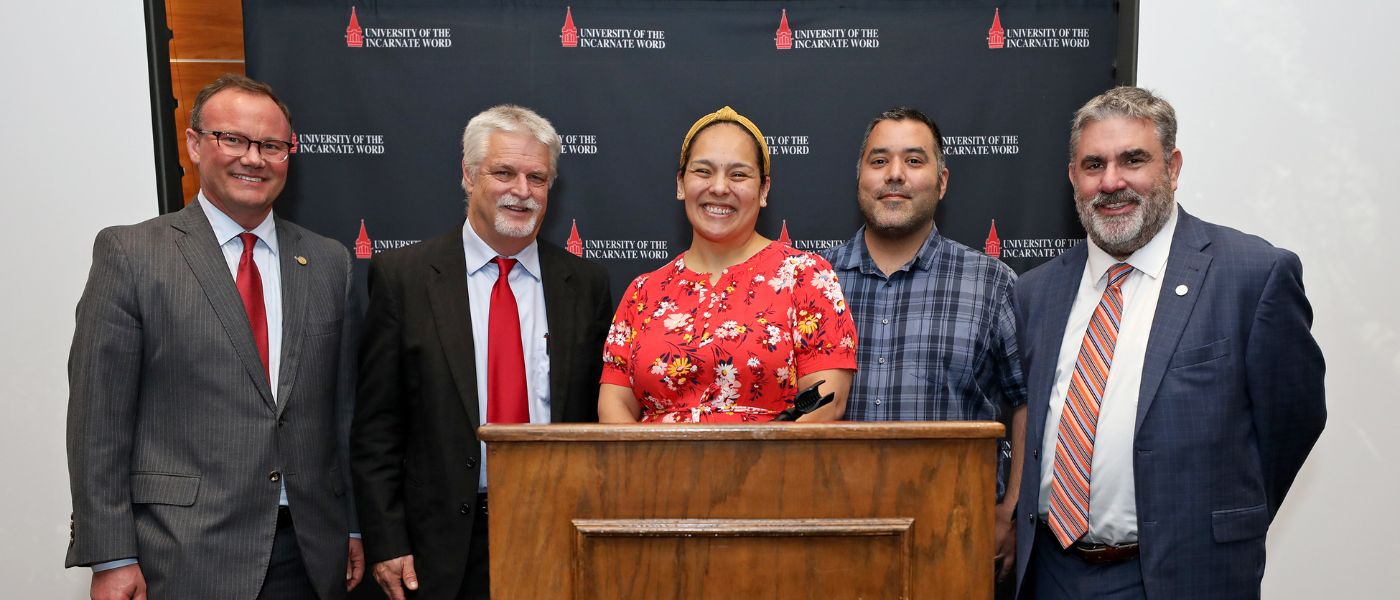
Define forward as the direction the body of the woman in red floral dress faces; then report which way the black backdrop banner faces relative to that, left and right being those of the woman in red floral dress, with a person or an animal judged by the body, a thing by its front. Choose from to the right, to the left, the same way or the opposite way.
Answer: the same way

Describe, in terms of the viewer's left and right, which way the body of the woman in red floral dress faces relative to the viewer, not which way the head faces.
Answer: facing the viewer

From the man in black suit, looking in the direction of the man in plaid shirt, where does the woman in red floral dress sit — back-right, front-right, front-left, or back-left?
front-right

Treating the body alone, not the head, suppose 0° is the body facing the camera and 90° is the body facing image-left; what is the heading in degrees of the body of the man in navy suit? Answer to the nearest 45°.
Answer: approximately 45°

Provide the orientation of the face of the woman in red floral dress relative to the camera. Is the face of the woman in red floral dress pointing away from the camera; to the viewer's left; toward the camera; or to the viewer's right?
toward the camera

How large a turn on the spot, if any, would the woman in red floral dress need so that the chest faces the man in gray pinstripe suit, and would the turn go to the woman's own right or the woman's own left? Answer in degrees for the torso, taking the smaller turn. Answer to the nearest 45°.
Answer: approximately 90° to the woman's own right

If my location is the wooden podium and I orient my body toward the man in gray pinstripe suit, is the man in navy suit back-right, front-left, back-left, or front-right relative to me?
back-right

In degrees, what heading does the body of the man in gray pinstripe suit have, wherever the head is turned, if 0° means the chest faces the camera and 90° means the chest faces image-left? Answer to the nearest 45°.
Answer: approximately 315°

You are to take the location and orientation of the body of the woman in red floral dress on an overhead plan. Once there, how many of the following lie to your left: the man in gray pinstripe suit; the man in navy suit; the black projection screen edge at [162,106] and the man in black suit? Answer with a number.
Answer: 1

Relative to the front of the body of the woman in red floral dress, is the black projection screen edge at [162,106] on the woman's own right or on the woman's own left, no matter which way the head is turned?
on the woman's own right

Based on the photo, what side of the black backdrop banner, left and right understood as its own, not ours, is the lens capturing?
front

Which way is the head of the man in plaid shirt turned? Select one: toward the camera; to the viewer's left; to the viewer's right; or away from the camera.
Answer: toward the camera

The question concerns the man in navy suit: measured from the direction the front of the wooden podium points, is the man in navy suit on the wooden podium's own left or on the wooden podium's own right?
on the wooden podium's own left

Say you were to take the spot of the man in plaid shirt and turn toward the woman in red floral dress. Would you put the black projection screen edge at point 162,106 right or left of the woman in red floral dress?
right

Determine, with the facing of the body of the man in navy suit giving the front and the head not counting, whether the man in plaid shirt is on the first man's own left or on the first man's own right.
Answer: on the first man's own right
